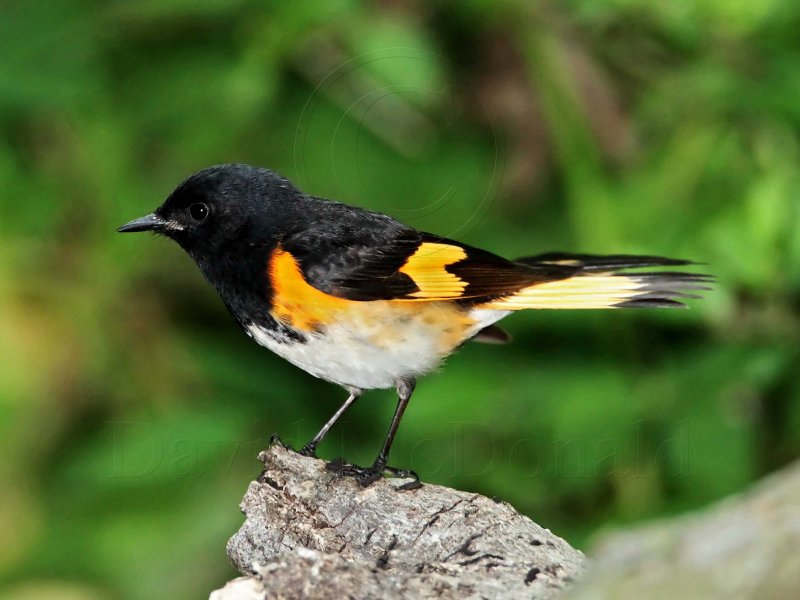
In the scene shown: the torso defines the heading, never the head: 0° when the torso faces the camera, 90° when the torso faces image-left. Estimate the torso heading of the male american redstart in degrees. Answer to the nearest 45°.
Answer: approximately 90°
